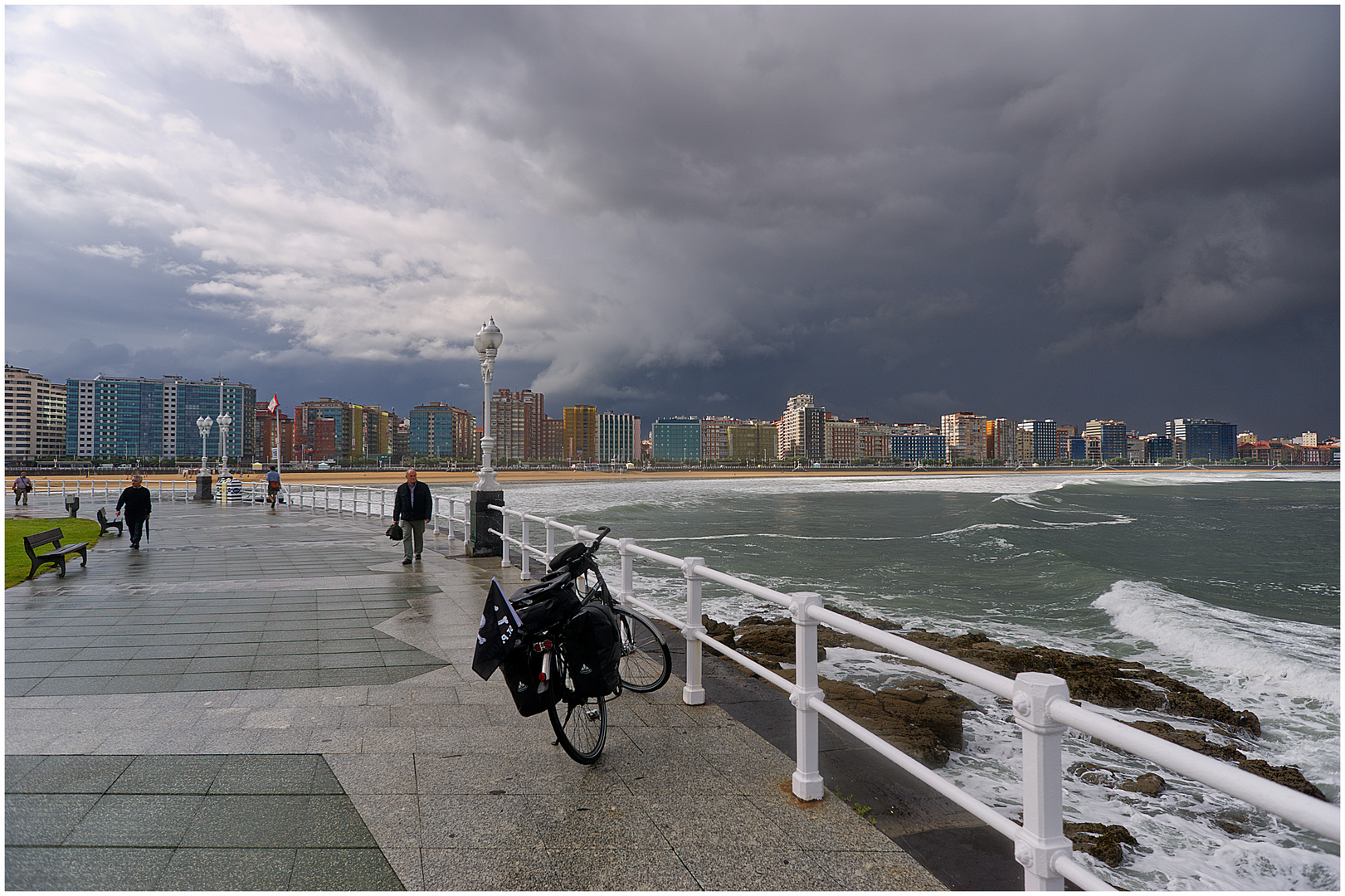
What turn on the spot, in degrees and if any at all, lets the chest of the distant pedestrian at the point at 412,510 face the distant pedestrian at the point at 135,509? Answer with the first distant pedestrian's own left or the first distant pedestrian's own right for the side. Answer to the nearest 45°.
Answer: approximately 135° to the first distant pedestrian's own right

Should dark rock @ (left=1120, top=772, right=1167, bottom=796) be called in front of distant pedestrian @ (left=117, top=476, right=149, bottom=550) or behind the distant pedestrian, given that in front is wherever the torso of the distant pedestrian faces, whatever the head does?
in front

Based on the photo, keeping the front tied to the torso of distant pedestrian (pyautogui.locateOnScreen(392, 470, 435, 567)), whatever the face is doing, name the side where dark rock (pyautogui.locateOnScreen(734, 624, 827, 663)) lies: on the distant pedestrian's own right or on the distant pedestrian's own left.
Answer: on the distant pedestrian's own left

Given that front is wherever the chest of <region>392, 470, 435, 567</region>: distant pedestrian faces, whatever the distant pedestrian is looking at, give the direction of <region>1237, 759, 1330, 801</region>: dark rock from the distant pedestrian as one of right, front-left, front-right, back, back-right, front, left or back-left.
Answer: front-left

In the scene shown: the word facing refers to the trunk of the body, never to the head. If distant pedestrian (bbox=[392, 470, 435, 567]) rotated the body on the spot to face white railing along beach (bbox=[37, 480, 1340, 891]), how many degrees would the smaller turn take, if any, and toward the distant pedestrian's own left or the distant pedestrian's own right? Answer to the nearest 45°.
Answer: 0° — they already face it

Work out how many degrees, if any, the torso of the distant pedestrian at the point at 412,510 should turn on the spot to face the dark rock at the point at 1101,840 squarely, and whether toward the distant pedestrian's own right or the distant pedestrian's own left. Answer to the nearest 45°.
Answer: approximately 45° to the distant pedestrian's own left

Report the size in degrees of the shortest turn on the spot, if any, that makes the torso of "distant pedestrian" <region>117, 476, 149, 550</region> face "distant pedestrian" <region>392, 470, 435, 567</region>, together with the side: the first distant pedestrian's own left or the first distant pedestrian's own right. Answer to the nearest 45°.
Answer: approximately 45° to the first distant pedestrian's own left

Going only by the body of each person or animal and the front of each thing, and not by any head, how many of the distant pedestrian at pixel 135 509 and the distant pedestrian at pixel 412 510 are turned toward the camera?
2

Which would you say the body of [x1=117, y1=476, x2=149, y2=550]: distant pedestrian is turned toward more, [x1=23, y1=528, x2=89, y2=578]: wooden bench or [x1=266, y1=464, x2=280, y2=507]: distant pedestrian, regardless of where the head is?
the wooden bench

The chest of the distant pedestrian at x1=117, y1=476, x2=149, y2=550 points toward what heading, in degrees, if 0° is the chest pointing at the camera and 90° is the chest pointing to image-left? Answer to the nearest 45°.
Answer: approximately 0°
